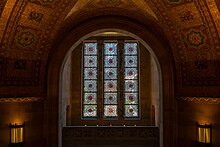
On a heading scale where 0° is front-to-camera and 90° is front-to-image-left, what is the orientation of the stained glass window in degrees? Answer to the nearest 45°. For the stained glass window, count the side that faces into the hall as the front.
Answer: approximately 0°
